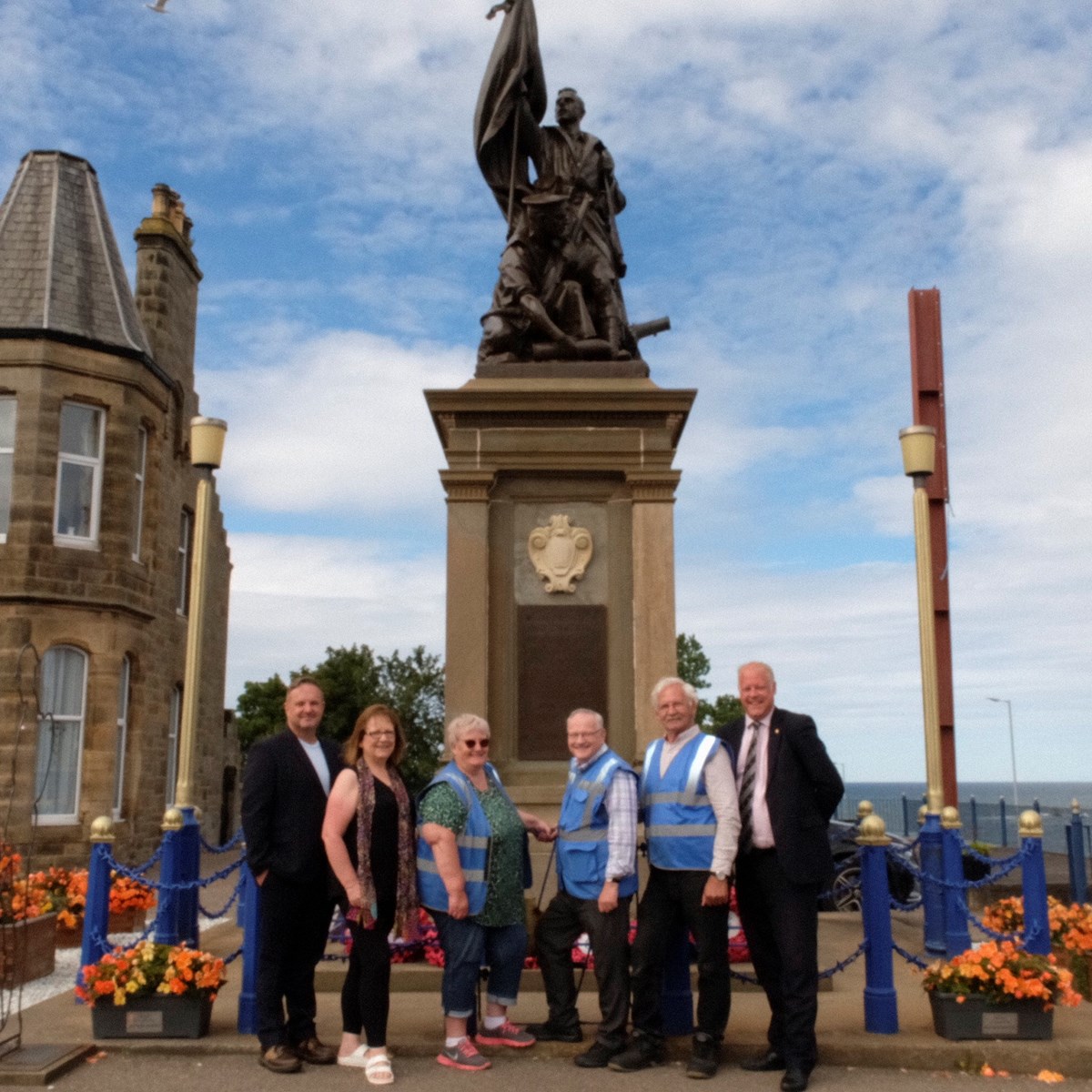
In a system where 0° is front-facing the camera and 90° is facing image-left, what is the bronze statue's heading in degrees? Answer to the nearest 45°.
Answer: approximately 0°

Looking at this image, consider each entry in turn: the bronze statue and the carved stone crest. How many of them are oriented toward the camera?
2

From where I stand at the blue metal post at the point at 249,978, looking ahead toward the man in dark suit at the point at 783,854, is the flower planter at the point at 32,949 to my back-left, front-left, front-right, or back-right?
back-left

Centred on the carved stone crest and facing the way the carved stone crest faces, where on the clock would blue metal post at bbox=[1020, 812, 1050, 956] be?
The blue metal post is roughly at 10 o'clock from the carved stone crest.

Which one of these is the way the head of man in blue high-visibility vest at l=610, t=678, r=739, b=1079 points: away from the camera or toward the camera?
toward the camera

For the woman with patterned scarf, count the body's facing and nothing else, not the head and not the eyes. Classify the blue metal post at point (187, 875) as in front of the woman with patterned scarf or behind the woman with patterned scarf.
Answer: behind

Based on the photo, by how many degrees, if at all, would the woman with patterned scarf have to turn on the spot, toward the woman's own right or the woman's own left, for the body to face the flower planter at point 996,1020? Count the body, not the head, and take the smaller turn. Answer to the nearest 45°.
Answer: approximately 45° to the woman's own left

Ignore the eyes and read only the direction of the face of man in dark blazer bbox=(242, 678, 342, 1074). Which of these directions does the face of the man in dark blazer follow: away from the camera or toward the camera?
toward the camera

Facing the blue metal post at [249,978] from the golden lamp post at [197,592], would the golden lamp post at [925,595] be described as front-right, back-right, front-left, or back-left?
front-left

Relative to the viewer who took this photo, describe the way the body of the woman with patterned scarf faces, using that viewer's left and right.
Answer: facing the viewer and to the right of the viewer

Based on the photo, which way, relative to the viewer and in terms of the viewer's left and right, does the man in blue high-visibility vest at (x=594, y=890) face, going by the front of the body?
facing the viewer and to the left of the viewer

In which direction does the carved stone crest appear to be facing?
toward the camera
